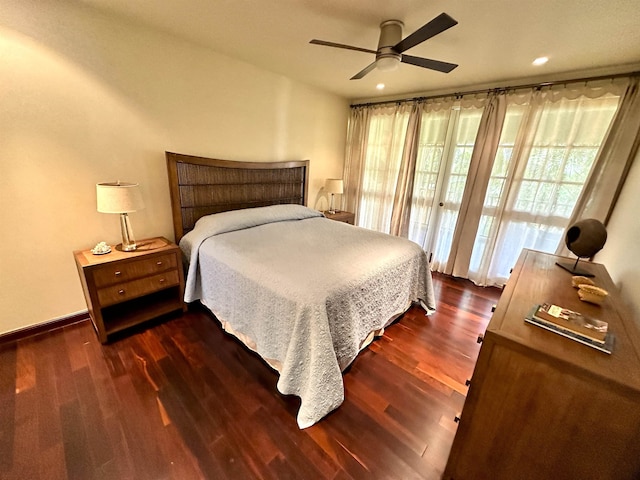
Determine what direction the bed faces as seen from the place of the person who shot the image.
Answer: facing the viewer and to the right of the viewer

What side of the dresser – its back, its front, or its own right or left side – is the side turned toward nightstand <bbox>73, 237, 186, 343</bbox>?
front

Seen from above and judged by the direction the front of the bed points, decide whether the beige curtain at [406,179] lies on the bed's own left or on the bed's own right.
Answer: on the bed's own left

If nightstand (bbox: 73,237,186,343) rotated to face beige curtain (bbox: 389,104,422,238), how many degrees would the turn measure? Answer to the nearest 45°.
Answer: approximately 45° to its left

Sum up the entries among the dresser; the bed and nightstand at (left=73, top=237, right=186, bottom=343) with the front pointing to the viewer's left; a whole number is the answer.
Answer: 1

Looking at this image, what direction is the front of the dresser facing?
to the viewer's left

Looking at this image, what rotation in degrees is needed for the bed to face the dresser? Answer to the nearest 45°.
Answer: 0° — it already faces it

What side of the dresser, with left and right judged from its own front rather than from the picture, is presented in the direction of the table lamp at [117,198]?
front

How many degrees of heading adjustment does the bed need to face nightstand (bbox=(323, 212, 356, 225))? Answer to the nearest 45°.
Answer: approximately 135° to its left

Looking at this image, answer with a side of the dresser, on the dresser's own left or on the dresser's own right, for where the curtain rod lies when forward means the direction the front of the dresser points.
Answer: on the dresser's own right

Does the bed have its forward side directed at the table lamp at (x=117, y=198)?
no

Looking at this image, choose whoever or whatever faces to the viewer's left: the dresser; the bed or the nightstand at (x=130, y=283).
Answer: the dresser

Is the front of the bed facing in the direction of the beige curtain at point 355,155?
no
